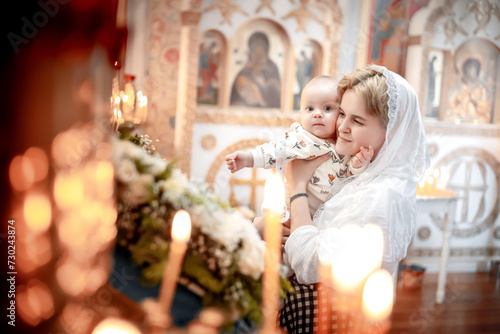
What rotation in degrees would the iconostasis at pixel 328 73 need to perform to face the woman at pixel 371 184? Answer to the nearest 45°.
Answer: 0° — it already faces them

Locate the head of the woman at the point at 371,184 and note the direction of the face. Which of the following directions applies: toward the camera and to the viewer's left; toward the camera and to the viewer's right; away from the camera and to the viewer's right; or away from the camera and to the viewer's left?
toward the camera and to the viewer's left

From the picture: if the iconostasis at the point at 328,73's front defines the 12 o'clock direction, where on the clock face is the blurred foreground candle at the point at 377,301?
The blurred foreground candle is roughly at 12 o'clock from the iconostasis.

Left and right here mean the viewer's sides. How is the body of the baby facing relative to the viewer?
facing the viewer

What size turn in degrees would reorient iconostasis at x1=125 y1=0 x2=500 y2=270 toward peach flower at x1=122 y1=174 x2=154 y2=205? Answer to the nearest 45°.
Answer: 0° — it already faces it

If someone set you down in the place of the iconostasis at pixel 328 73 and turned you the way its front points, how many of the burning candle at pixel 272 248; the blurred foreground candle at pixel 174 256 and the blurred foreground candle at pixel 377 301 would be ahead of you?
3

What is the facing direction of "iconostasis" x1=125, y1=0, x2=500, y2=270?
toward the camera

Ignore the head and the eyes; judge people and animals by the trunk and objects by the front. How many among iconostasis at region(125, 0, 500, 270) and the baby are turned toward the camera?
2
